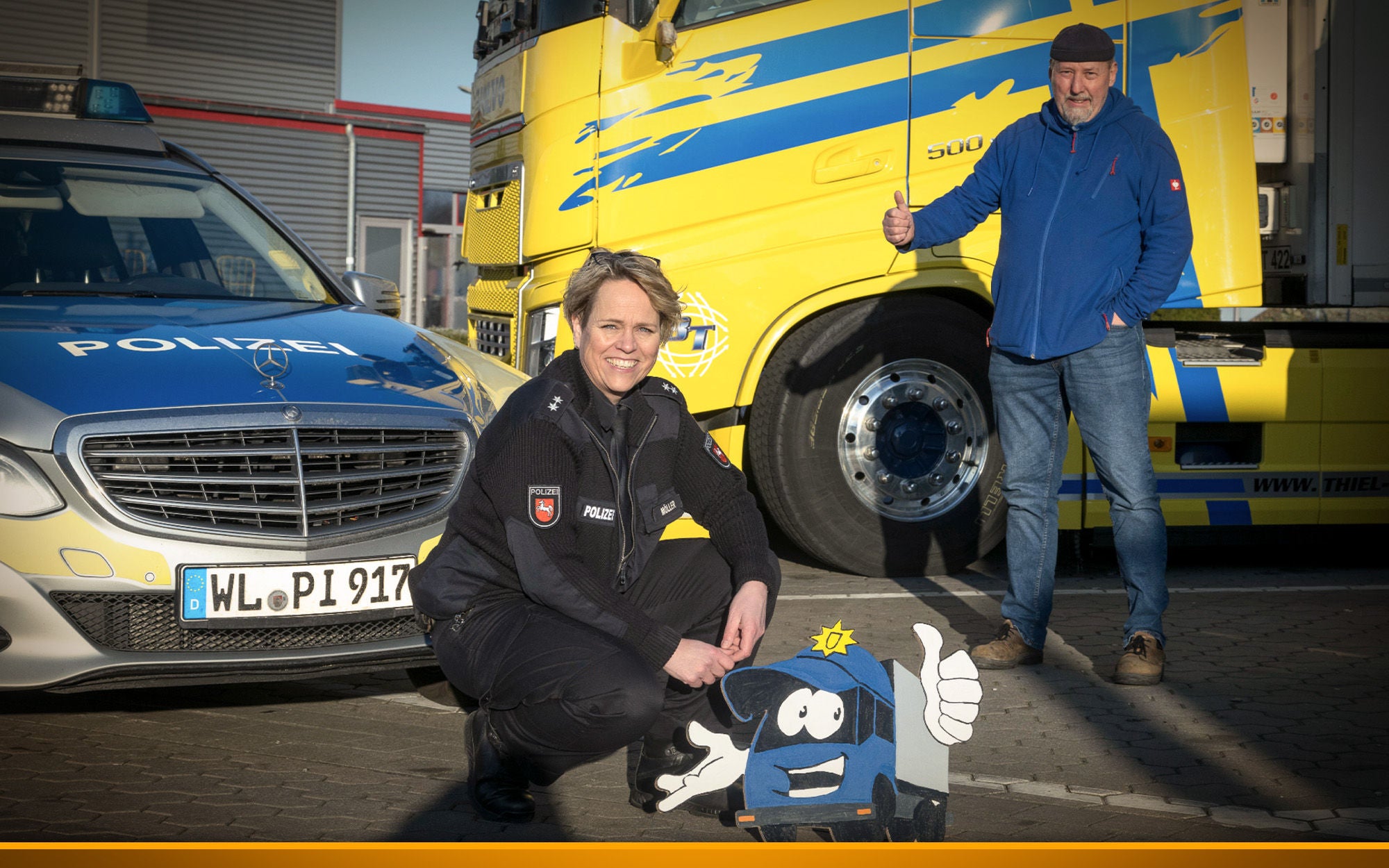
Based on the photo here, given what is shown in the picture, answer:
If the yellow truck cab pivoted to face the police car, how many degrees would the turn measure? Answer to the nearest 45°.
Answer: approximately 45° to its left

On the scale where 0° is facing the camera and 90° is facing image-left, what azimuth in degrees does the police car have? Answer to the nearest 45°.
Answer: approximately 315°

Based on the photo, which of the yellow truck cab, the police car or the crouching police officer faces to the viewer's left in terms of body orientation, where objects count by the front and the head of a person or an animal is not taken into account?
the yellow truck cab

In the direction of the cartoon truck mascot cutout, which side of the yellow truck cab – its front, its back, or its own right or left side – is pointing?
left

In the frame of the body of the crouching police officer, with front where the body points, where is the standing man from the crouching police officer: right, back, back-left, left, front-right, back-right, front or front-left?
left

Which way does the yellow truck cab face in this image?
to the viewer's left
